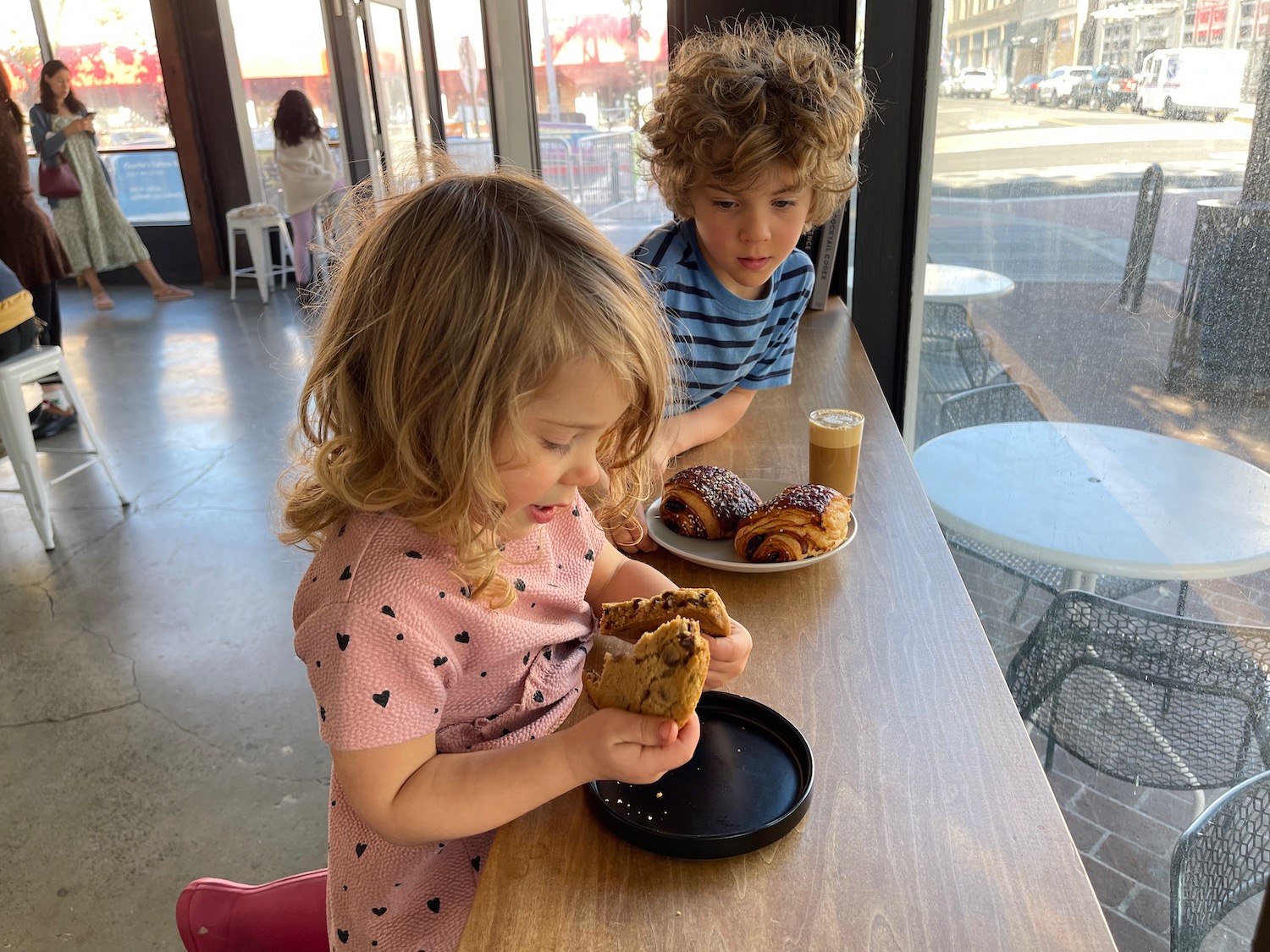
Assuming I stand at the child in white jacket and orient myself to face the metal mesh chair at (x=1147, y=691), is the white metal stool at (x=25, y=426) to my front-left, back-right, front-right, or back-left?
front-right

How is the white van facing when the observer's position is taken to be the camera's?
facing the viewer and to the left of the viewer

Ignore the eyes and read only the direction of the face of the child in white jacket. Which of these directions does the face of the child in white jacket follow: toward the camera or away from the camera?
away from the camera

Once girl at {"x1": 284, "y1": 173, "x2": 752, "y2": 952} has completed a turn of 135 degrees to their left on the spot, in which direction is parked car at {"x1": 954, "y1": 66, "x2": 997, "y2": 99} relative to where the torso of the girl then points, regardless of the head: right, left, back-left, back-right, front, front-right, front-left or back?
front-right

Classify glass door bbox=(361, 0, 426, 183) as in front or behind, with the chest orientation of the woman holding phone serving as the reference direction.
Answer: in front

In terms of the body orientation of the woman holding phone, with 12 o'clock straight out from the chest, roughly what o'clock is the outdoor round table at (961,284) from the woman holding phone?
The outdoor round table is roughly at 1 o'clock from the woman holding phone.

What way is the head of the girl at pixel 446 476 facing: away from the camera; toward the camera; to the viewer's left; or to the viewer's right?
to the viewer's right

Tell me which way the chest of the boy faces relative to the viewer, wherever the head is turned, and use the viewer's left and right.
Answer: facing the viewer

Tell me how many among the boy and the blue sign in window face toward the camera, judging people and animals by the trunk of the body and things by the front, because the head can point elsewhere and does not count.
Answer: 2

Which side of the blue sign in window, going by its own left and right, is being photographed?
front

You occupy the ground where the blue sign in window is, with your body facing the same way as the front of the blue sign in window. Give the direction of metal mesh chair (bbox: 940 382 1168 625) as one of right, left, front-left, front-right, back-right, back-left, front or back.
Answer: front

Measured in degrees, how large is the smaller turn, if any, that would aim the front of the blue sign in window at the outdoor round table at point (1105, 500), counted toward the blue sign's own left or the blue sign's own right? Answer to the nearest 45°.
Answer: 0° — it already faces it
